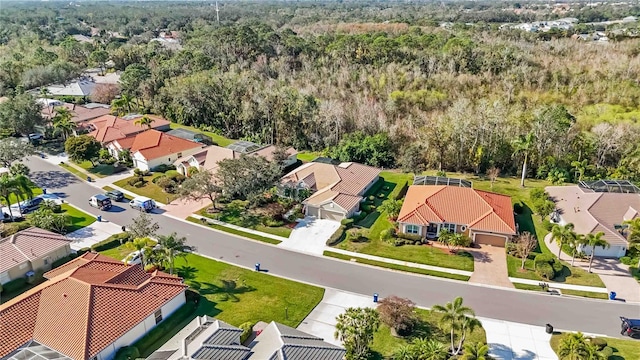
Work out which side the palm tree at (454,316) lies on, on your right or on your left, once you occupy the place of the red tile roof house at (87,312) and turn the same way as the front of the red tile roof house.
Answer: on your right

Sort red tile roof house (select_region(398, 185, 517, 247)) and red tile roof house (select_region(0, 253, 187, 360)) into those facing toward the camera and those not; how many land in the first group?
1

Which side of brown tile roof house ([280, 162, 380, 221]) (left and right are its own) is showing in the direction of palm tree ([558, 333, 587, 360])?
left

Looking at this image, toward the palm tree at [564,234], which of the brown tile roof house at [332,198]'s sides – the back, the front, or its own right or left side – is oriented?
left

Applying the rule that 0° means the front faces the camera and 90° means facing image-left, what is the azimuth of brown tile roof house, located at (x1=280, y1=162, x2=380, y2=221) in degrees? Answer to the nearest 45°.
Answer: approximately 45°

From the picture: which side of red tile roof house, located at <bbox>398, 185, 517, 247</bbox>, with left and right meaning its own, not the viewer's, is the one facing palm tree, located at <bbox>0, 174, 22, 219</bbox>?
right

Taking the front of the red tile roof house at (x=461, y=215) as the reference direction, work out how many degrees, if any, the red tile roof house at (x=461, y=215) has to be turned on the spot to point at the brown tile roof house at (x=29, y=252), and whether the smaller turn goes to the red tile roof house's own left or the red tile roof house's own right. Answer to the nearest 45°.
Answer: approximately 45° to the red tile roof house's own right

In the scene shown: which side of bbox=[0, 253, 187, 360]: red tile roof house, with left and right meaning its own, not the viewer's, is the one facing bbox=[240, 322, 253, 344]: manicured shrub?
right

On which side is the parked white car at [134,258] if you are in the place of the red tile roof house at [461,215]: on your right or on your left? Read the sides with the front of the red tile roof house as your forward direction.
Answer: on your right

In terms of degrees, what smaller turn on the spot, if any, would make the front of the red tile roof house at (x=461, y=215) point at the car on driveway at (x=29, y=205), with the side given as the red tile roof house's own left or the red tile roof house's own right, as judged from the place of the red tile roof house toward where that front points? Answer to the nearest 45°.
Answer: approximately 90° to the red tile roof house's own right

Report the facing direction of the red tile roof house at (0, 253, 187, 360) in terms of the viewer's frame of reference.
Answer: facing away from the viewer and to the right of the viewer
